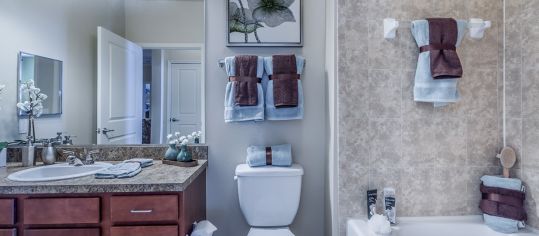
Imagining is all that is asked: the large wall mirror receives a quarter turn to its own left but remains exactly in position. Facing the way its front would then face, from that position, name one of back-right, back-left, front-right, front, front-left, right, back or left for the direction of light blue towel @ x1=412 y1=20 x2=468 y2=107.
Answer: front-right

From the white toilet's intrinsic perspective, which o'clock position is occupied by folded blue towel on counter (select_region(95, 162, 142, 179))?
The folded blue towel on counter is roughly at 2 o'clock from the white toilet.

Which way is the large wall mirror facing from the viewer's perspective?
toward the camera

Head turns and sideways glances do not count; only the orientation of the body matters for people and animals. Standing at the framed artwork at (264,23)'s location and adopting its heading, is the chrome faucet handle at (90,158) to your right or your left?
on your right

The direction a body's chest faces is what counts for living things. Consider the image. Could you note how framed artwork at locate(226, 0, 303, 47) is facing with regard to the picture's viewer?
facing the viewer

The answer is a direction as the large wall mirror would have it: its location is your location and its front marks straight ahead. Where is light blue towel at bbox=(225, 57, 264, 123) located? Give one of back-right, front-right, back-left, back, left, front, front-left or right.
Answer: front-left

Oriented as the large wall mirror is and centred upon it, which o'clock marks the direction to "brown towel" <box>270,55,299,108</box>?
The brown towel is roughly at 10 o'clock from the large wall mirror.

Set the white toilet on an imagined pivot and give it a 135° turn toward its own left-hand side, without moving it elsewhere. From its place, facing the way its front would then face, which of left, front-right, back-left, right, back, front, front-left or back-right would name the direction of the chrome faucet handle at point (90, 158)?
back-left

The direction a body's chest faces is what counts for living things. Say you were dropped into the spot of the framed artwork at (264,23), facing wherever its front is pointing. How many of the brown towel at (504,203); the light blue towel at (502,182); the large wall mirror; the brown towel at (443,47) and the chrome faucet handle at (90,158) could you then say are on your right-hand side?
2

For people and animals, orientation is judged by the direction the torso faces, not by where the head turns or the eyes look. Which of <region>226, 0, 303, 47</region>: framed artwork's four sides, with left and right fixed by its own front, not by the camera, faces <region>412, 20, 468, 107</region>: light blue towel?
left

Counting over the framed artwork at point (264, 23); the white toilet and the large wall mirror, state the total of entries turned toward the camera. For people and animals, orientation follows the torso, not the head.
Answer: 3
